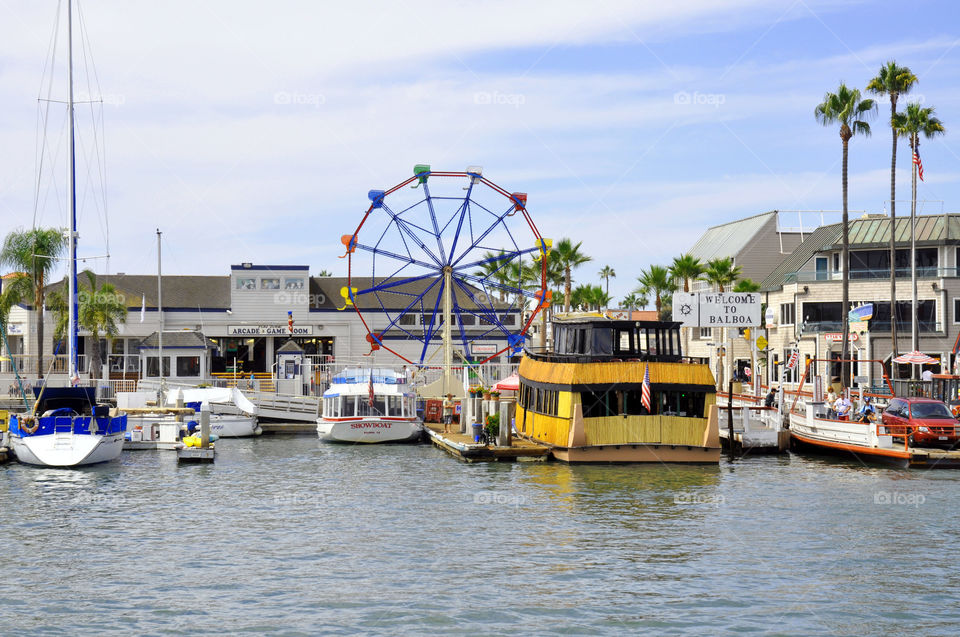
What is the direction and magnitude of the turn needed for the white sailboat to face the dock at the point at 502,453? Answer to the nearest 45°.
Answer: approximately 90° to its right

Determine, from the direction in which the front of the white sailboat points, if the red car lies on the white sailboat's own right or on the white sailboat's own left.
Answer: on the white sailboat's own right

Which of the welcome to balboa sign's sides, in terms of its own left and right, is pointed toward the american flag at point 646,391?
front

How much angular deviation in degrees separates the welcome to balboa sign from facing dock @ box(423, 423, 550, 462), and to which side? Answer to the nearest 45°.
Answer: approximately 45° to its right
